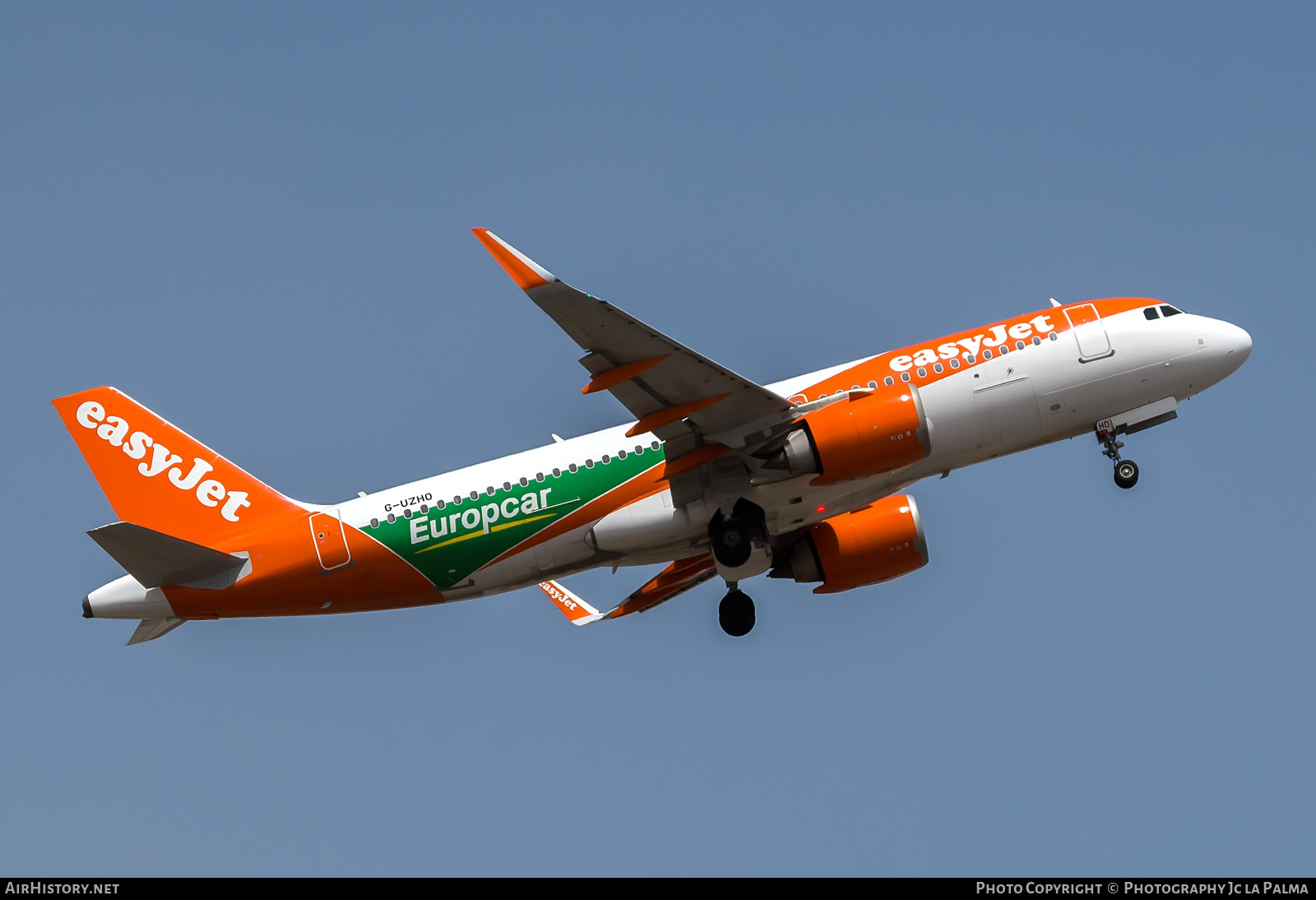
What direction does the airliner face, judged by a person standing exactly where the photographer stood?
facing to the right of the viewer
